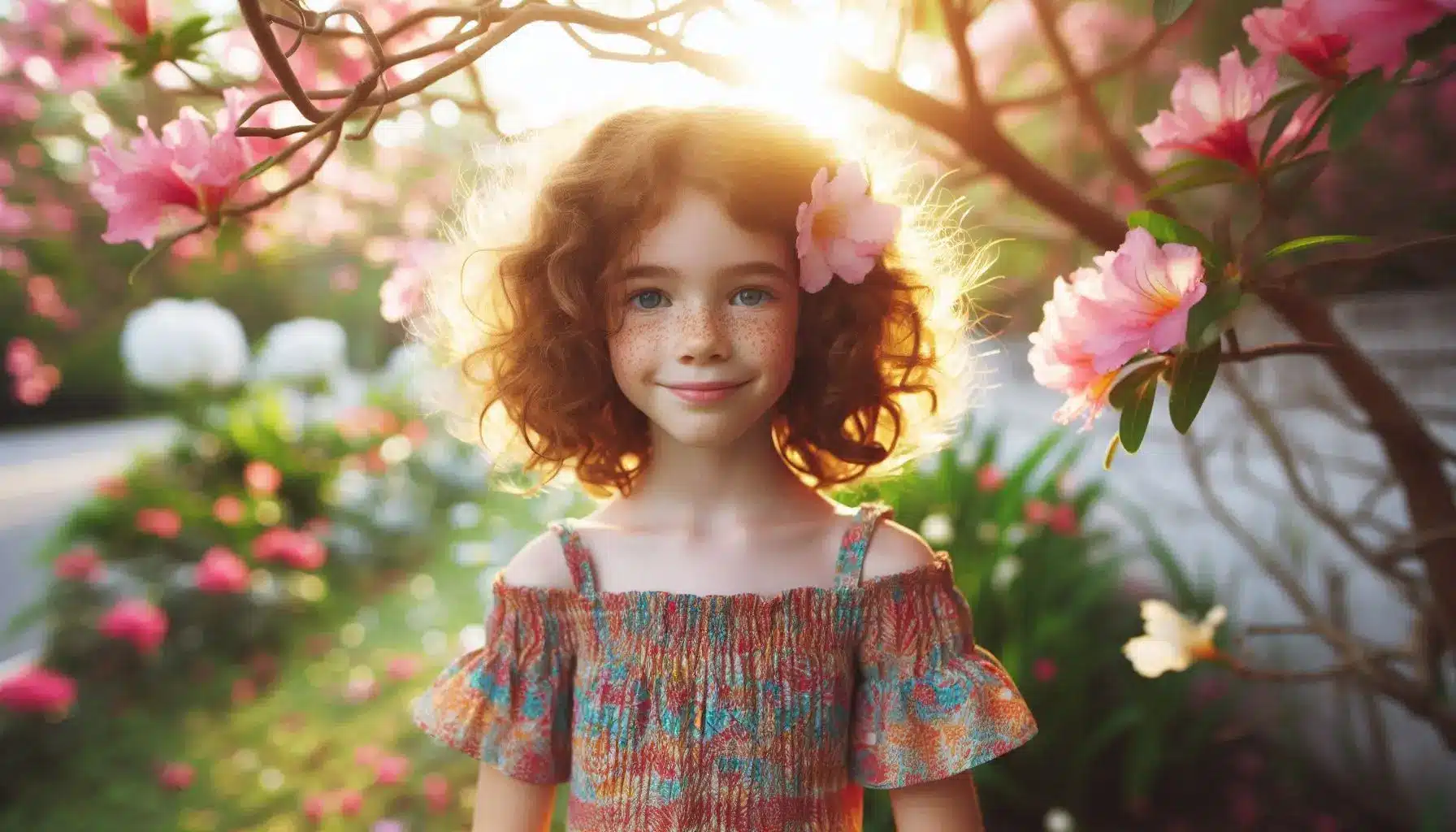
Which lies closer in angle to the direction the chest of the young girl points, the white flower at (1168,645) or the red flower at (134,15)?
the red flower

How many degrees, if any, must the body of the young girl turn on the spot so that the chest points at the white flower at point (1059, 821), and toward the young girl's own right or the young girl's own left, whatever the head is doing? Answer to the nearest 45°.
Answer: approximately 135° to the young girl's own left

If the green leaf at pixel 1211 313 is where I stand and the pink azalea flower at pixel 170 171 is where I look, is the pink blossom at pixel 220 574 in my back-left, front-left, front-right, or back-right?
front-right

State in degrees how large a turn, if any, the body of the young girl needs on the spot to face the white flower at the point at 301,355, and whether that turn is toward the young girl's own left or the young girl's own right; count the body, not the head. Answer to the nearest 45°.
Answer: approximately 135° to the young girl's own right

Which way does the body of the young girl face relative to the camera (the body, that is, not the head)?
toward the camera

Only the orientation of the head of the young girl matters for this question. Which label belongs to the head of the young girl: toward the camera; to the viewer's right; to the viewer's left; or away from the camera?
toward the camera

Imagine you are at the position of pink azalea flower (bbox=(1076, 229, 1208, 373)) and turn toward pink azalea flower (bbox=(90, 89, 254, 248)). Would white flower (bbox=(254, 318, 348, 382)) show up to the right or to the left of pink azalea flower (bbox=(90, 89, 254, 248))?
right

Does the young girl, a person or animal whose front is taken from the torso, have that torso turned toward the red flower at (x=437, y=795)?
no

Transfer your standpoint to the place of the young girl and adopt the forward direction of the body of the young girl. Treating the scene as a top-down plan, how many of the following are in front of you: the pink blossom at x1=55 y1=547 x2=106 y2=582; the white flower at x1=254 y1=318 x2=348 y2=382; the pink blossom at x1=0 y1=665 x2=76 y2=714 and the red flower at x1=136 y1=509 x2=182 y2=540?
0

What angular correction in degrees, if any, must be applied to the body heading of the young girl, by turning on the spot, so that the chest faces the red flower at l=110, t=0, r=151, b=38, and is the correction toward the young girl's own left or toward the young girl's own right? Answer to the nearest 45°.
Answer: approximately 90° to the young girl's own right

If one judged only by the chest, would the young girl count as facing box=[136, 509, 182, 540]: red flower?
no

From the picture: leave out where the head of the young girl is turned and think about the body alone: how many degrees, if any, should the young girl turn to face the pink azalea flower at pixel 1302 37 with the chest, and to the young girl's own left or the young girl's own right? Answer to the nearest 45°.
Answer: approximately 45° to the young girl's own left

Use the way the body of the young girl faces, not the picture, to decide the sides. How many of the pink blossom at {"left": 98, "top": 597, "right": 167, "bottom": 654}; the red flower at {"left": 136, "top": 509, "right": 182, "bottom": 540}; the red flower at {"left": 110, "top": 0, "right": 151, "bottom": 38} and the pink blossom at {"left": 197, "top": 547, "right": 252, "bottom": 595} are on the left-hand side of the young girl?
0

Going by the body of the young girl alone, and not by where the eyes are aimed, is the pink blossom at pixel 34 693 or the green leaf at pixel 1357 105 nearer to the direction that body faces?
the green leaf

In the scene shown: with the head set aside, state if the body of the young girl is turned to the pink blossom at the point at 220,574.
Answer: no
